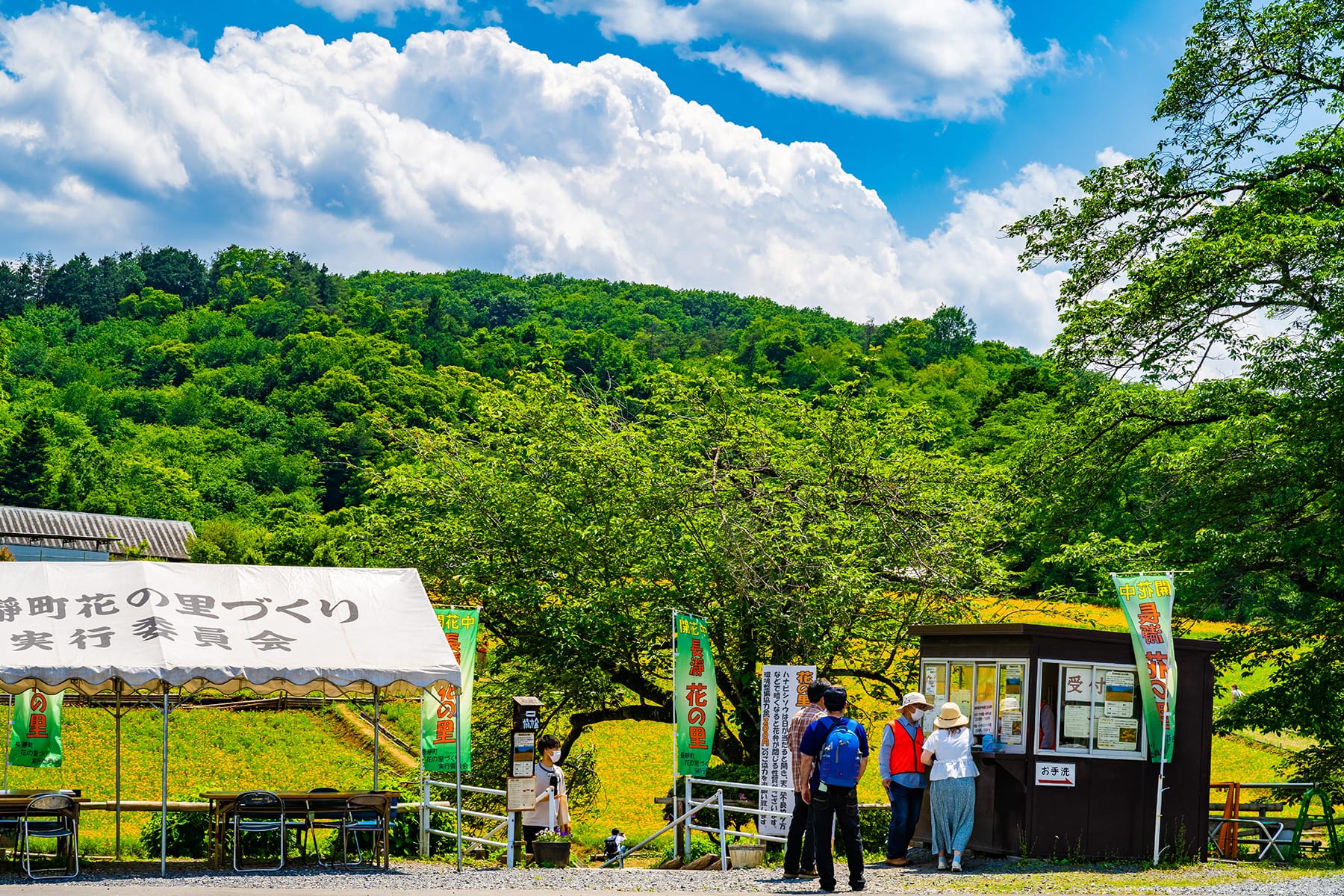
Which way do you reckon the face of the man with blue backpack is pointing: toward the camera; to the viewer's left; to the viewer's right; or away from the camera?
away from the camera

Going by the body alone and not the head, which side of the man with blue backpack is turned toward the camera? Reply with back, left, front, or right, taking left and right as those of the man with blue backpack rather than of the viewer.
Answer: back

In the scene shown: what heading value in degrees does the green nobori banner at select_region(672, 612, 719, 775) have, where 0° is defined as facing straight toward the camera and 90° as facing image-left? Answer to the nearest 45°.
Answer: approximately 0°

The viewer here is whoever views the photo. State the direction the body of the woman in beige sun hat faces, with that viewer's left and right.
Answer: facing away from the viewer

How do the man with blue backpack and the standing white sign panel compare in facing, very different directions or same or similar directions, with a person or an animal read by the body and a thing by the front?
very different directions
